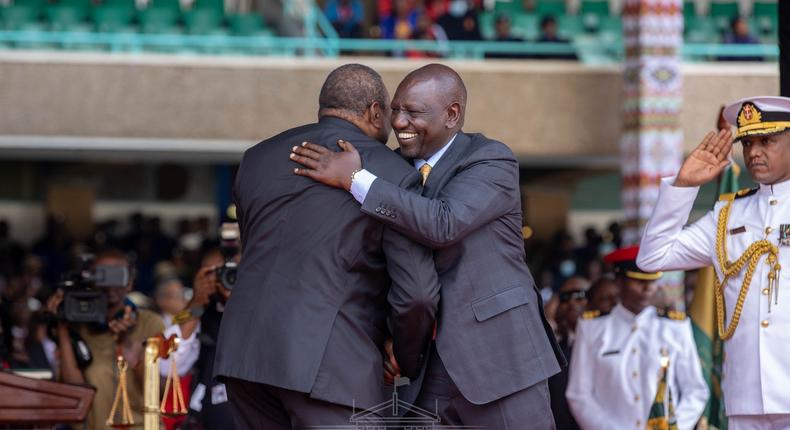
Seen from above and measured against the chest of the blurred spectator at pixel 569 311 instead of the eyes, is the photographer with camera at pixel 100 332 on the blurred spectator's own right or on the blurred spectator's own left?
on the blurred spectator's own right

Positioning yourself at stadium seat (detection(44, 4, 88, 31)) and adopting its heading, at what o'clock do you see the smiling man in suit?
The smiling man in suit is roughly at 12 o'clock from the stadium seat.

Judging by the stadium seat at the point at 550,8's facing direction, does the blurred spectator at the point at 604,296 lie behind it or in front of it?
in front

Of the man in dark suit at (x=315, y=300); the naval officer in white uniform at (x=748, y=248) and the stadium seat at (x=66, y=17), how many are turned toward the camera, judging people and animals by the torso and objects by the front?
2

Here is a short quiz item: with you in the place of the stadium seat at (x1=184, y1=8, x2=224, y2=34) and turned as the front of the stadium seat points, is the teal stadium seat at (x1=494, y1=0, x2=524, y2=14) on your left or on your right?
on your left

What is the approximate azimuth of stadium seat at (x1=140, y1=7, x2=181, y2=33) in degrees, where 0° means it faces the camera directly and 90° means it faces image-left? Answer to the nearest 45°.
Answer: approximately 0°

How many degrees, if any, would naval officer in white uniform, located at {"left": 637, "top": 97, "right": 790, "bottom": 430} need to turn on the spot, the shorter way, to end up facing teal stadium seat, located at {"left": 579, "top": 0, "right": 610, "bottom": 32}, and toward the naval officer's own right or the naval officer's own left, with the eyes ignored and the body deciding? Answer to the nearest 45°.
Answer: approximately 180°
